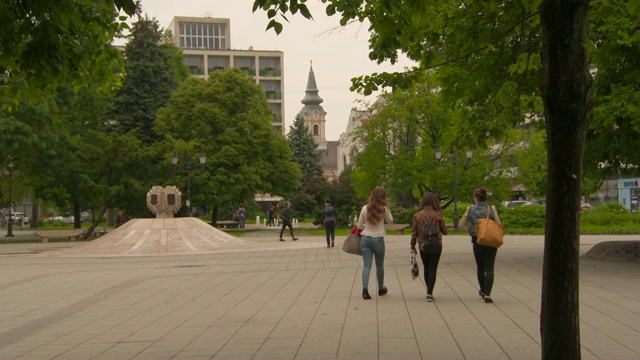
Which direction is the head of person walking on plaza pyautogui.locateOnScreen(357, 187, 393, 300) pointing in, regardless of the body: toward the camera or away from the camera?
away from the camera

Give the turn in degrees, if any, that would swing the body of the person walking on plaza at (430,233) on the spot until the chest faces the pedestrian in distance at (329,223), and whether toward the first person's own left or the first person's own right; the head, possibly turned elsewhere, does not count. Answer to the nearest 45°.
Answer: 0° — they already face them

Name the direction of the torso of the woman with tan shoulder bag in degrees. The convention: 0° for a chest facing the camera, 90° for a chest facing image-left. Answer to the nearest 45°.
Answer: approximately 180°

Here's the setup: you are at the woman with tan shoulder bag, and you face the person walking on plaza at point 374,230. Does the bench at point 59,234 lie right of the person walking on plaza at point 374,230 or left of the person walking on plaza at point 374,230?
right

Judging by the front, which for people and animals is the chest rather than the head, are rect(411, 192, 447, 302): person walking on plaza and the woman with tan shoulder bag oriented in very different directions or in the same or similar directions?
same or similar directions

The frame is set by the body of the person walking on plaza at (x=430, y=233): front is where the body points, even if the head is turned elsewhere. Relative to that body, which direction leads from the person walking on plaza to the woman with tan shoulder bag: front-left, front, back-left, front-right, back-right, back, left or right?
right

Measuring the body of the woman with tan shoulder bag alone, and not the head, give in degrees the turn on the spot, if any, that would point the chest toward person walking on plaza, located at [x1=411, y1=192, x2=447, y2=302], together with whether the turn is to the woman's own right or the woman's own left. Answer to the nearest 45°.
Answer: approximately 90° to the woman's own left

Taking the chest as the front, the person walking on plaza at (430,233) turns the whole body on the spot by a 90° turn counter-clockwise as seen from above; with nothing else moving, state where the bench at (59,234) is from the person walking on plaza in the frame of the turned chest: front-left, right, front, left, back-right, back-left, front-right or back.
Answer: front-right

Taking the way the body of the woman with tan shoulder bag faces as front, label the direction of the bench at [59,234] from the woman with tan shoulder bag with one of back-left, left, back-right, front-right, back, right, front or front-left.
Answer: front-left

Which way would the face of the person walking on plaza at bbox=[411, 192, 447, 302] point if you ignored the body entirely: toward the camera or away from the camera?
away from the camera

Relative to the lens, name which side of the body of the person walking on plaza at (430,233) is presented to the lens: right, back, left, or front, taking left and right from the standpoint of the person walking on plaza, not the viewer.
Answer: back

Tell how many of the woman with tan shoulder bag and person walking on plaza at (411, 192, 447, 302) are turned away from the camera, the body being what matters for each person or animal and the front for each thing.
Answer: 2
